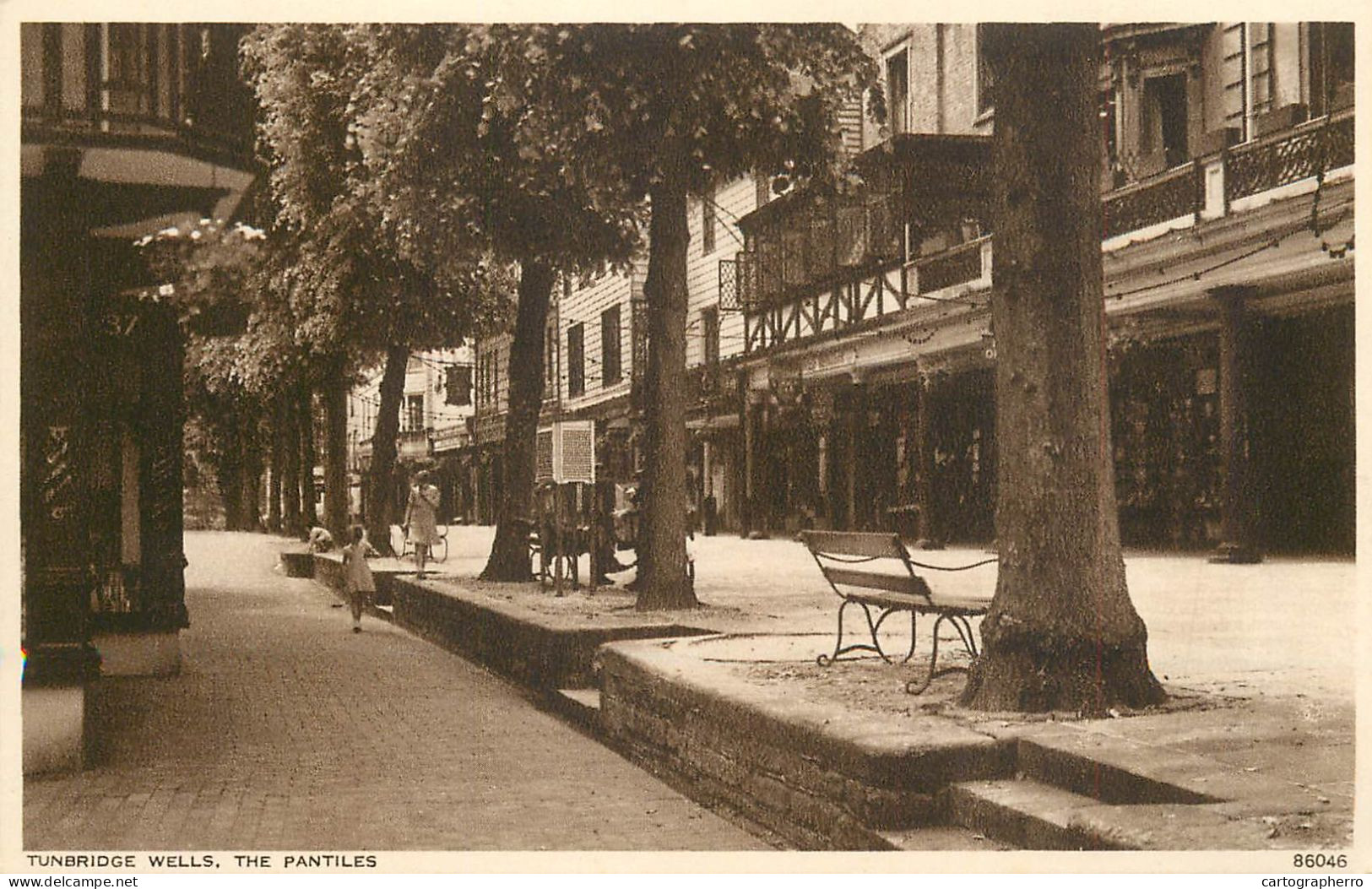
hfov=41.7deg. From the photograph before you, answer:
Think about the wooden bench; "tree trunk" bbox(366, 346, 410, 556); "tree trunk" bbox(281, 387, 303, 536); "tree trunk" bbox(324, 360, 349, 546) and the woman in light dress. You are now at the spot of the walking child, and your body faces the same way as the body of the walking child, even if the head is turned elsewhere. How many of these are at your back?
4

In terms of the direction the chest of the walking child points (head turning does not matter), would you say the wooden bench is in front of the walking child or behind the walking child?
in front
